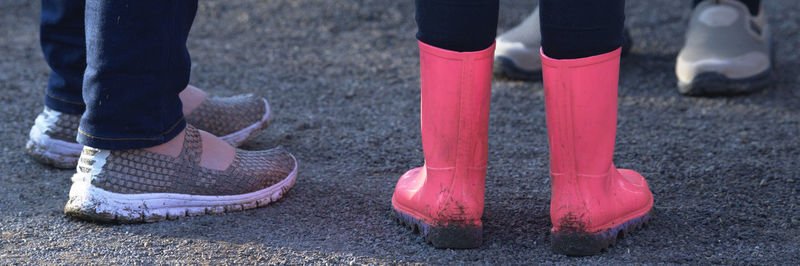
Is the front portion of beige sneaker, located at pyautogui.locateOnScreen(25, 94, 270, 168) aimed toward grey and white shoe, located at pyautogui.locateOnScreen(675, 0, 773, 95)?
yes

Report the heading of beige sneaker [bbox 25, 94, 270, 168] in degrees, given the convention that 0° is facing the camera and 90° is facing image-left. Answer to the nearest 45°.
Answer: approximately 270°

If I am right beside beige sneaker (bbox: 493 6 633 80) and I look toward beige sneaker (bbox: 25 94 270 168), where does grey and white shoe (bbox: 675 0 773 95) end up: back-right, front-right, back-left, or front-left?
back-left

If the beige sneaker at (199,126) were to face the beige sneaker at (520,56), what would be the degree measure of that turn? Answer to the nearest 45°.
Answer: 0° — it already faces it
